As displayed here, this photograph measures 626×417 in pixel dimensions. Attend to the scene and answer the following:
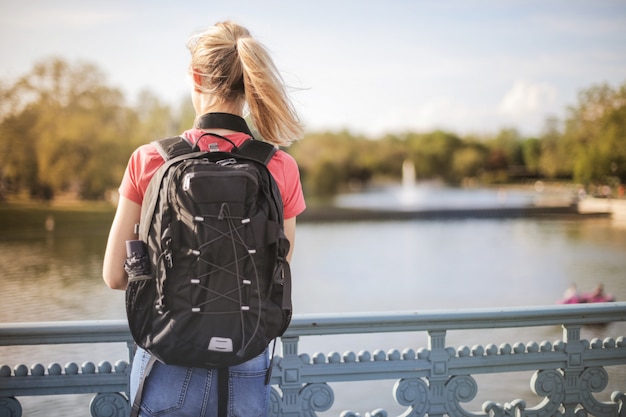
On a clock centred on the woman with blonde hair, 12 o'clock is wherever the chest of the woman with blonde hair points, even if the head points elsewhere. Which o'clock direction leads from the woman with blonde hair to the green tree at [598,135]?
The green tree is roughly at 1 o'clock from the woman with blonde hair.

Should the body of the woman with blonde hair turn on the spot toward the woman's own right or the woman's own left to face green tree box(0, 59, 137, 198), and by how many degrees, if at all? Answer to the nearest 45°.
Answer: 0° — they already face it

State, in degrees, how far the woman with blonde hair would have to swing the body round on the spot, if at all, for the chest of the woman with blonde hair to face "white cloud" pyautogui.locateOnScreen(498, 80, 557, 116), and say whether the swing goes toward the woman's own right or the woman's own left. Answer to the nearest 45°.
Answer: approximately 45° to the woman's own right

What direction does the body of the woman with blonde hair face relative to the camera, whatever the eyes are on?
away from the camera
